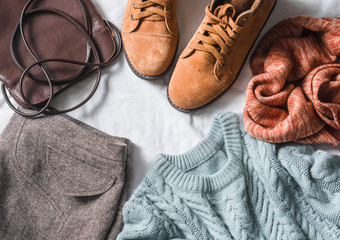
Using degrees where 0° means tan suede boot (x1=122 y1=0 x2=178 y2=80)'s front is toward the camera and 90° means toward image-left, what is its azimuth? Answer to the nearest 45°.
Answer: approximately 0°

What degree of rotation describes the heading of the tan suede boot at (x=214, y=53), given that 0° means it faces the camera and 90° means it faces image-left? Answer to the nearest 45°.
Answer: approximately 45°
